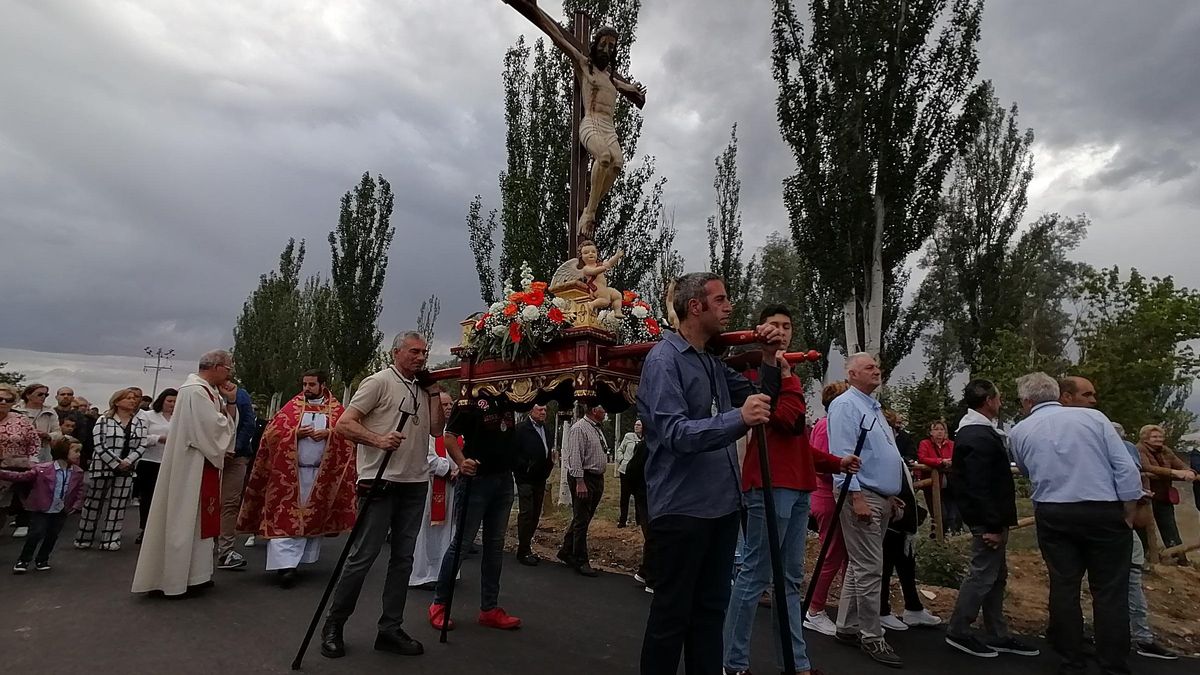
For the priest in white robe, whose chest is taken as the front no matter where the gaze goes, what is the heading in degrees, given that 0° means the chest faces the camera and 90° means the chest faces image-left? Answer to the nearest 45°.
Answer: approximately 270°

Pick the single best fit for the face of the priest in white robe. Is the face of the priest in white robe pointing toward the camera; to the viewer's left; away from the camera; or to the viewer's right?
to the viewer's right

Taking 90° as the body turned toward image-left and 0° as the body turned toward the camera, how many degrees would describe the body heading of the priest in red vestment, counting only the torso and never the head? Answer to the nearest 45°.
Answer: approximately 0°

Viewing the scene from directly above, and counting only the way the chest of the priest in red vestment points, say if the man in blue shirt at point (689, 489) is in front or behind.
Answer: in front

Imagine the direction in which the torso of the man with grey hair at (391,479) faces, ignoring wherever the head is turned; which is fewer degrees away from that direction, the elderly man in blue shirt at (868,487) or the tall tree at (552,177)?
the elderly man in blue shirt

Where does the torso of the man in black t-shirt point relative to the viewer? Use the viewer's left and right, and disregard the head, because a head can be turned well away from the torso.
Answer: facing the viewer and to the right of the viewer

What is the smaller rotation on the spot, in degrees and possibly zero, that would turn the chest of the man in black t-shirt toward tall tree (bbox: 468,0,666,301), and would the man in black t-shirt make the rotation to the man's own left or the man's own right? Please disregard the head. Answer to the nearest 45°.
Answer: approximately 135° to the man's own left

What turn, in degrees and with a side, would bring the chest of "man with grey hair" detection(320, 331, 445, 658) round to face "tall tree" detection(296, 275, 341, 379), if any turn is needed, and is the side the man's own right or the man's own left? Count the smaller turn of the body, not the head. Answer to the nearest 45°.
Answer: approximately 135° to the man's own left
